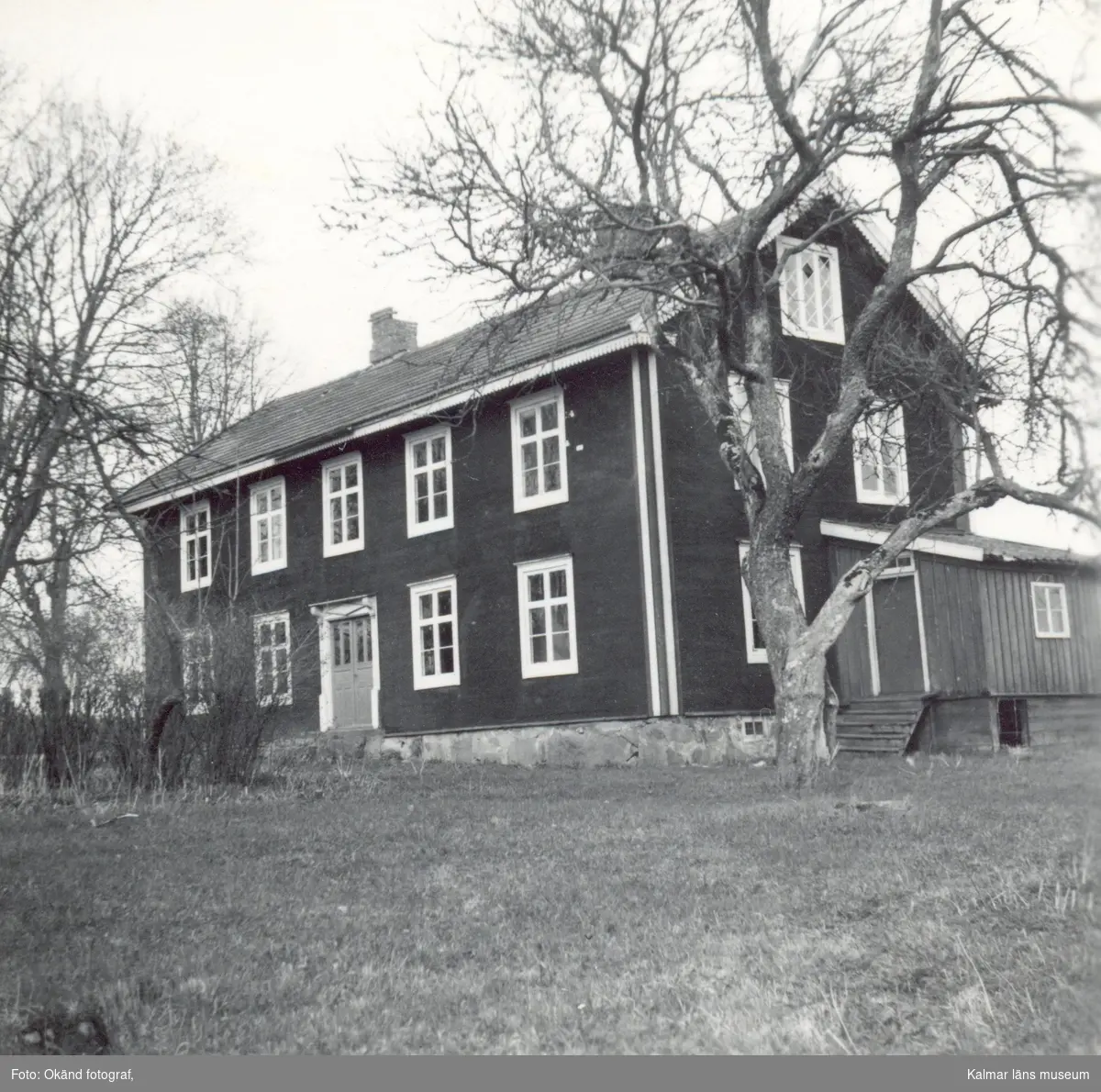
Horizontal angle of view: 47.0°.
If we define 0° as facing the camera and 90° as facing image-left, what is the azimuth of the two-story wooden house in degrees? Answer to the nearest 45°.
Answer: approximately 45°
